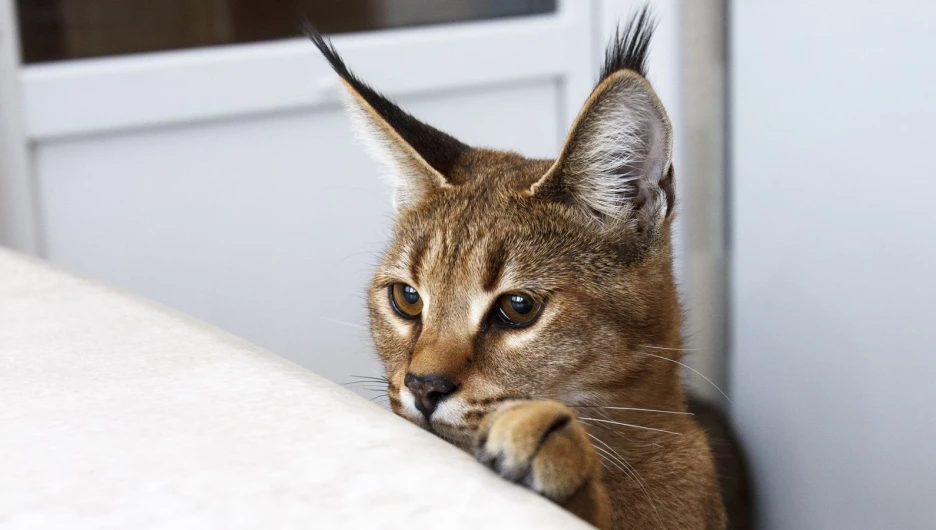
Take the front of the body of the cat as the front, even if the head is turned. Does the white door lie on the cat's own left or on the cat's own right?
on the cat's own right

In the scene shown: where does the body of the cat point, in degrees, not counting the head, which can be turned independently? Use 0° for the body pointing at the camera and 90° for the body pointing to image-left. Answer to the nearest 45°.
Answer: approximately 45°
